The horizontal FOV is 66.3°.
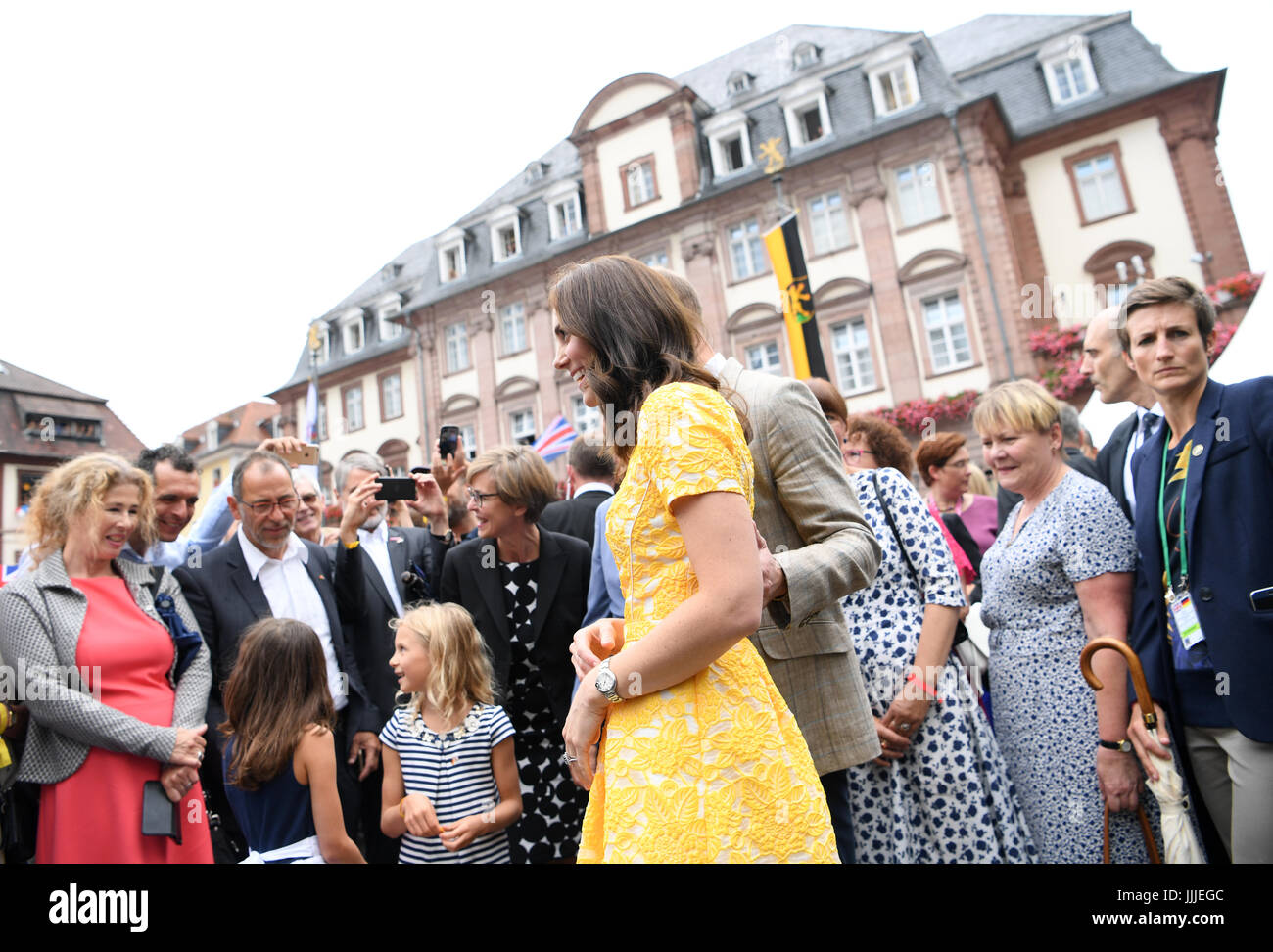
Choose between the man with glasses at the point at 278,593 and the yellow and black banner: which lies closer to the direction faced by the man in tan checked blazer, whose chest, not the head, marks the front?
the man with glasses

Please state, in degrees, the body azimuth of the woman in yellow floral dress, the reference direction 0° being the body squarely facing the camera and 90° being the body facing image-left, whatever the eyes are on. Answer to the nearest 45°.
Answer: approximately 90°

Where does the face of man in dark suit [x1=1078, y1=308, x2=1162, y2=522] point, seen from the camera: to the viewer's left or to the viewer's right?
to the viewer's left

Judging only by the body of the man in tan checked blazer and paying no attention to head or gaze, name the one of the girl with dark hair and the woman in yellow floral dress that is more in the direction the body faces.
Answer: the girl with dark hair

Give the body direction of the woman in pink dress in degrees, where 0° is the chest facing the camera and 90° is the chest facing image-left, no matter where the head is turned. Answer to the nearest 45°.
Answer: approximately 315°
